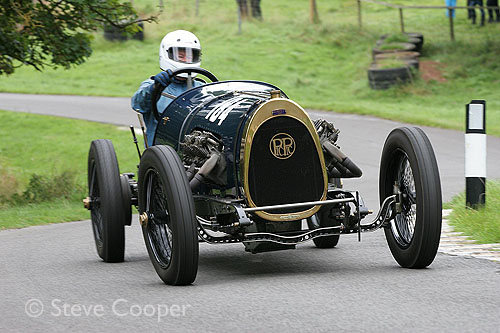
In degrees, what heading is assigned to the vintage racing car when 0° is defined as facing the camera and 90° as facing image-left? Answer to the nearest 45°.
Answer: approximately 315°

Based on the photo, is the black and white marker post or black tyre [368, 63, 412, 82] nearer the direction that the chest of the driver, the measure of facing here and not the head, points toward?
the black and white marker post

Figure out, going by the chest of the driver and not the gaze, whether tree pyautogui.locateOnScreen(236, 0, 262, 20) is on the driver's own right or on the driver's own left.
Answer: on the driver's own left

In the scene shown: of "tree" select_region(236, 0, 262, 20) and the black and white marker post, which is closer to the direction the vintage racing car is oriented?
the black and white marker post

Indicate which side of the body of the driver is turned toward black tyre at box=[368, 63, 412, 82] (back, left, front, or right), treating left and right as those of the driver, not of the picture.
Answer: back

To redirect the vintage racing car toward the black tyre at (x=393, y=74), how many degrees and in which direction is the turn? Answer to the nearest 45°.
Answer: approximately 135° to its left

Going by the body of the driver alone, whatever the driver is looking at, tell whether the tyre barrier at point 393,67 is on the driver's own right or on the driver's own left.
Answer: on the driver's own left

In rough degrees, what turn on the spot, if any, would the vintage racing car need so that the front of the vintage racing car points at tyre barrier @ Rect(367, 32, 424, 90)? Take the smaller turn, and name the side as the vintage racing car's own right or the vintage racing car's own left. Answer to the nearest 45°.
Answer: approximately 135° to the vintage racing car's own left
